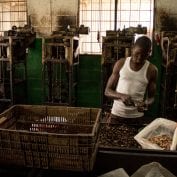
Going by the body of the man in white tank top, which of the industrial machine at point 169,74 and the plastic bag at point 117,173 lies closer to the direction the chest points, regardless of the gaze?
the plastic bag

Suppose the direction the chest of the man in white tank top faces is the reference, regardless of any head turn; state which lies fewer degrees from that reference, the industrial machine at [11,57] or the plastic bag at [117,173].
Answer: the plastic bag

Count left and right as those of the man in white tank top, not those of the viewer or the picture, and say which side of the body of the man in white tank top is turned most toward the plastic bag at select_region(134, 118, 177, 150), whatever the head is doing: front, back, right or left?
front

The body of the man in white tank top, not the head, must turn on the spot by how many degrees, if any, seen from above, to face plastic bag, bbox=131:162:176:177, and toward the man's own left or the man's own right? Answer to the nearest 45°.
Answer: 0° — they already face it

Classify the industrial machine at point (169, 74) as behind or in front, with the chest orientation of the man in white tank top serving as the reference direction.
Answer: behind

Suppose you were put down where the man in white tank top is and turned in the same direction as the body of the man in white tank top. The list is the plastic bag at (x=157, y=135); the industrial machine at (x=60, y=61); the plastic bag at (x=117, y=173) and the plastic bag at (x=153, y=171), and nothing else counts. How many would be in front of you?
3

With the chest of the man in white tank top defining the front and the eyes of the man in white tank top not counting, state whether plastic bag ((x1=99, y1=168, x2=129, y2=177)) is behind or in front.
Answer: in front

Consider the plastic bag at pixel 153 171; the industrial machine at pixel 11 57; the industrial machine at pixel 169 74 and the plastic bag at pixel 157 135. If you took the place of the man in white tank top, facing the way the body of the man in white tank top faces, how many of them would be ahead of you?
2

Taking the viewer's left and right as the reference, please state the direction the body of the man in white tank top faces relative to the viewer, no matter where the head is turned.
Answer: facing the viewer

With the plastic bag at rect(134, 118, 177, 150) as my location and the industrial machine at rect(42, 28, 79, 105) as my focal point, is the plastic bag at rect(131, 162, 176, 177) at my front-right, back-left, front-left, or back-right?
back-left

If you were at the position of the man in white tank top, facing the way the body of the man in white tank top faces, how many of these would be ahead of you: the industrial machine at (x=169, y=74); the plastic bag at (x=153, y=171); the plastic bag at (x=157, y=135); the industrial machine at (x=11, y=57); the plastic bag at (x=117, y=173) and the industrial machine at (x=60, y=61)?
3
